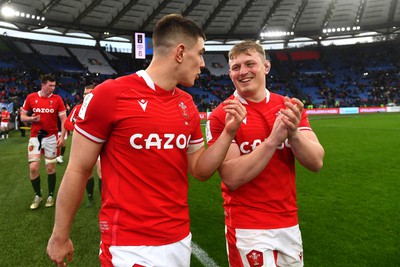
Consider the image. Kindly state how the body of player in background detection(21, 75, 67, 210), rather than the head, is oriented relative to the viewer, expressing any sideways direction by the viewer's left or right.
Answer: facing the viewer
